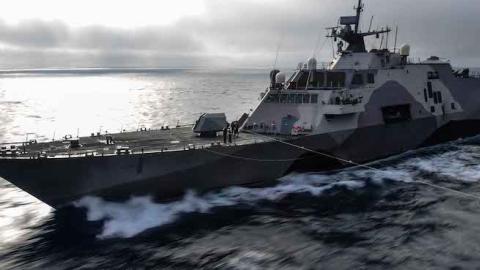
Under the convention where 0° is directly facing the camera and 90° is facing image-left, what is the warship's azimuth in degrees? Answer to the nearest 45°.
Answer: approximately 45°
